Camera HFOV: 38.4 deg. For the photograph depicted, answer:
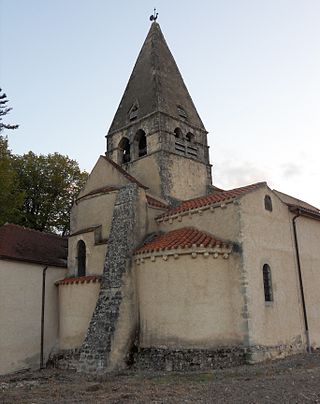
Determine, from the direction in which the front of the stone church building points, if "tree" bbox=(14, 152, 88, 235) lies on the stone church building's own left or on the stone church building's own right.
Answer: on the stone church building's own left
